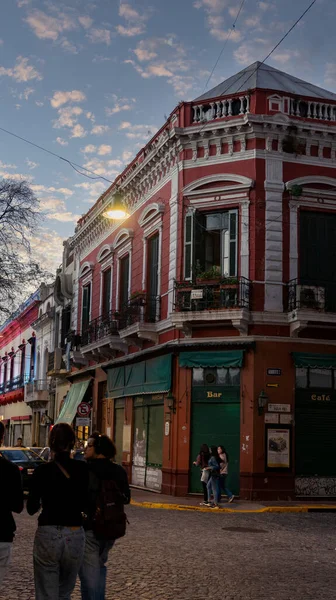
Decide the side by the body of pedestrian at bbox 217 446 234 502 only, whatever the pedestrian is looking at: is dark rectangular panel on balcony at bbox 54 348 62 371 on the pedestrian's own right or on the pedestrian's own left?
on the pedestrian's own right

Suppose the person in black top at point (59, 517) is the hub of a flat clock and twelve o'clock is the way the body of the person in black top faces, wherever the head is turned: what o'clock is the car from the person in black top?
The car is roughly at 12 o'clock from the person in black top.

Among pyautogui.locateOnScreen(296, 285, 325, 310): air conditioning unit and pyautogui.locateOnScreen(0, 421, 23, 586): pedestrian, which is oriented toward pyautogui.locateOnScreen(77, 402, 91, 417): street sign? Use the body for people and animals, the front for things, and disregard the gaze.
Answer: the pedestrian

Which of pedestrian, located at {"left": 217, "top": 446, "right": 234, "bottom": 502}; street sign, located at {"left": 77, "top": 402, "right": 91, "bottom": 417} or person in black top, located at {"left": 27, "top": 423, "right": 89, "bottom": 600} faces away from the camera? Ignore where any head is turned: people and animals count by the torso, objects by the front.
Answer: the person in black top

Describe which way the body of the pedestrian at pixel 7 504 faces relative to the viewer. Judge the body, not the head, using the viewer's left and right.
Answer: facing away from the viewer

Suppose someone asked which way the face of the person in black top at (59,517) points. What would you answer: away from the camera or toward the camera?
away from the camera

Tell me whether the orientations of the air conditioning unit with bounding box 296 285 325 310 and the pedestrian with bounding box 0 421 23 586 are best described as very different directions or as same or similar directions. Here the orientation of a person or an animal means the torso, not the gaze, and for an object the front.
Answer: very different directions

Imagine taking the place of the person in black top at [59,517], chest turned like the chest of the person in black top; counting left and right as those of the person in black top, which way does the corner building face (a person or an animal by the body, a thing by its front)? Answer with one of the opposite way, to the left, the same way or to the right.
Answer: the opposite way

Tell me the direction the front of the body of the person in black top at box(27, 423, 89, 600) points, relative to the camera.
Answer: away from the camera
